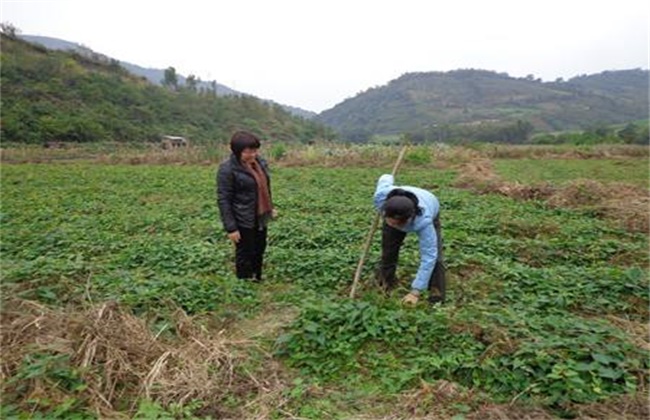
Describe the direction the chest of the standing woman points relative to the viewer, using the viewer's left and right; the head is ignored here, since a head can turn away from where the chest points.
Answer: facing the viewer and to the right of the viewer

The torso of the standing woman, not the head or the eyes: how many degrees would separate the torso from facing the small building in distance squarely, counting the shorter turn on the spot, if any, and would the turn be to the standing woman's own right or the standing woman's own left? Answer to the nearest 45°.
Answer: approximately 135° to the standing woman's own left

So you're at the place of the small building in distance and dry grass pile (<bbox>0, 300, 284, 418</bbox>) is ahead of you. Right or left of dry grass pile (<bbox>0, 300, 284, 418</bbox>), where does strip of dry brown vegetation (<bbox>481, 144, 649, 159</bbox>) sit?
left

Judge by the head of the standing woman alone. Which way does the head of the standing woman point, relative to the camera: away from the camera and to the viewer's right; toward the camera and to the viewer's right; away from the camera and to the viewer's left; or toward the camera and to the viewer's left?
toward the camera and to the viewer's right

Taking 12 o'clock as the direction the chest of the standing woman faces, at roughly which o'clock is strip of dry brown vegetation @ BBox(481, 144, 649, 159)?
The strip of dry brown vegetation is roughly at 9 o'clock from the standing woman.

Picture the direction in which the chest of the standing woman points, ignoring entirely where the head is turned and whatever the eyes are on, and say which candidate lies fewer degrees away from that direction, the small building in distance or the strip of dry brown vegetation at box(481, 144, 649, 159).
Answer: the strip of dry brown vegetation

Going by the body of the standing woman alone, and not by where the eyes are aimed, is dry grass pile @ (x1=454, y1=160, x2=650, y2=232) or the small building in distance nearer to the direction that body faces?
the dry grass pile

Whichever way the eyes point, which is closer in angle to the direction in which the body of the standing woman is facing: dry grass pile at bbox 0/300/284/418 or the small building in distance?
the dry grass pile
